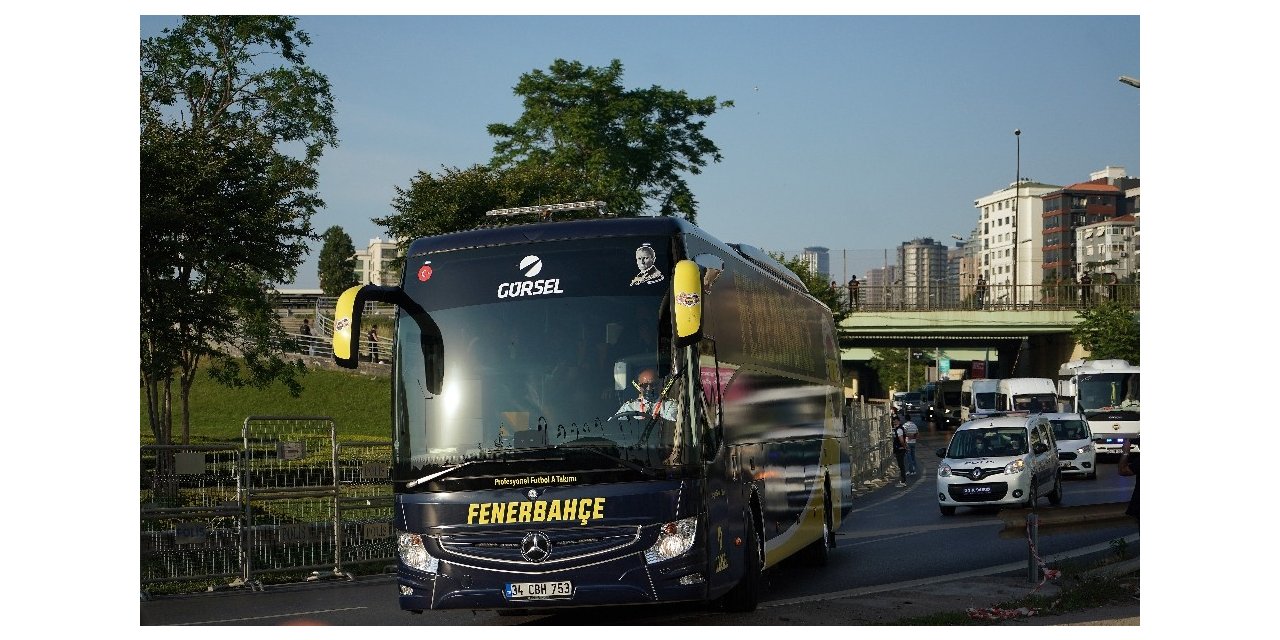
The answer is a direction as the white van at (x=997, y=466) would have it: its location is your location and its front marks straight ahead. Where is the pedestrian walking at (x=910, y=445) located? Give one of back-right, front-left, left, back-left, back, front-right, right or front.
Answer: back-right

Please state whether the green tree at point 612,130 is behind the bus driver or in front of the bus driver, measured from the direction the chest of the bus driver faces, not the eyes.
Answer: behind

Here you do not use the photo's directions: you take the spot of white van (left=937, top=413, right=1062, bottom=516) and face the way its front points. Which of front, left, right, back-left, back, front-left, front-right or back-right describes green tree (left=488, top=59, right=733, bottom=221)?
right

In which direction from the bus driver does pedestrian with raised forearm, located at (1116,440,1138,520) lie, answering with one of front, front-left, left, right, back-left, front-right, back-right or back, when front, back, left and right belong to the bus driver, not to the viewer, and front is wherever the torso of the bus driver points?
back-left

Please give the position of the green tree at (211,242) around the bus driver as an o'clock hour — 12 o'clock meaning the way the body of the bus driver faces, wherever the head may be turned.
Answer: The green tree is roughly at 5 o'clock from the bus driver.

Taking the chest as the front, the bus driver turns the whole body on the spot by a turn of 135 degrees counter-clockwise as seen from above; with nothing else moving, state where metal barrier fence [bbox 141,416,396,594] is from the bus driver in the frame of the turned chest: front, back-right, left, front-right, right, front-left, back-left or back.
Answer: left
